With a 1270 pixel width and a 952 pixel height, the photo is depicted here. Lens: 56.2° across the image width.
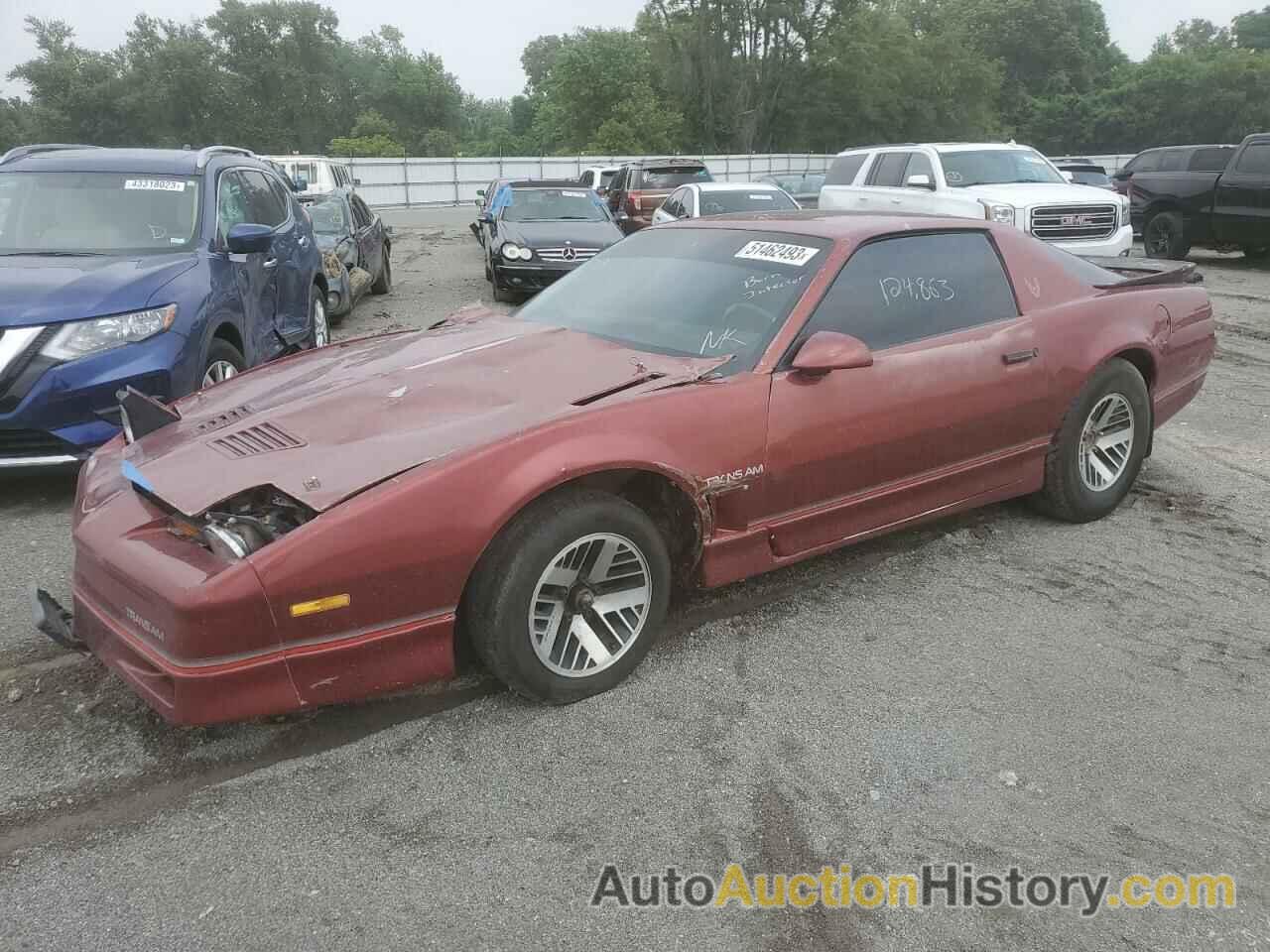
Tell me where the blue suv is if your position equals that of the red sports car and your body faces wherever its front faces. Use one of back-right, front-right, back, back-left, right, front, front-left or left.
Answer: right

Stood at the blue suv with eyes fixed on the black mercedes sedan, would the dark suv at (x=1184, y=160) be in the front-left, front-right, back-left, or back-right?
front-right

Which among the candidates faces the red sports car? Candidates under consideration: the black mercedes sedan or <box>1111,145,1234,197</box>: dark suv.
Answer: the black mercedes sedan

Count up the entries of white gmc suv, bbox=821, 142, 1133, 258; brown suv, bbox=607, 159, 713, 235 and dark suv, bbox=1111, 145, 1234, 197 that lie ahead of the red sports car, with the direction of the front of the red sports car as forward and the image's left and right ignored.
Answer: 0

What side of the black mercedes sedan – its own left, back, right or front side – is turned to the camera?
front

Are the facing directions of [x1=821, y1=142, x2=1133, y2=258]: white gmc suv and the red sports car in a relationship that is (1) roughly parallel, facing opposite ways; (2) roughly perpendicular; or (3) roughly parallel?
roughly perpendicular

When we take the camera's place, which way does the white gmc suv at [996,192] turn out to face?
facing the viewer and to the right of the viewer

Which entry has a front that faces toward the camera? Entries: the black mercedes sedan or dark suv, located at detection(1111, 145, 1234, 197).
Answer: the black mercedes sedan

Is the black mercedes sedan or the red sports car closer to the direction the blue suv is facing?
the red sports car

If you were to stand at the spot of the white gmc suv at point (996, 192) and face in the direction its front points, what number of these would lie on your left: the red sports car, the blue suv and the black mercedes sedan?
0

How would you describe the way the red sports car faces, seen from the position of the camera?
facing the viewer and to the left of the viewer

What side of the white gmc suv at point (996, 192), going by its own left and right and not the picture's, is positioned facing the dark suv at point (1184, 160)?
left
